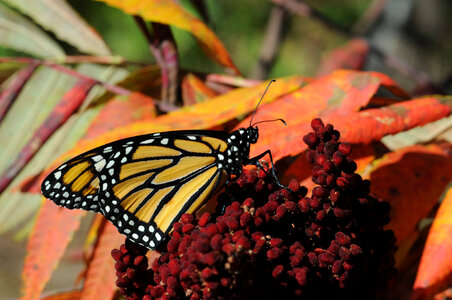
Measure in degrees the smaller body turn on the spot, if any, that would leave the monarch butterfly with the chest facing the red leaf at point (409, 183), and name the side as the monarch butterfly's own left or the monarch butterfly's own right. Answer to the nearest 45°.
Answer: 0° — it already faces it

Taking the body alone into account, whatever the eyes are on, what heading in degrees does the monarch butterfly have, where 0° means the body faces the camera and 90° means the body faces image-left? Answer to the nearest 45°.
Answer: approximately 270°
